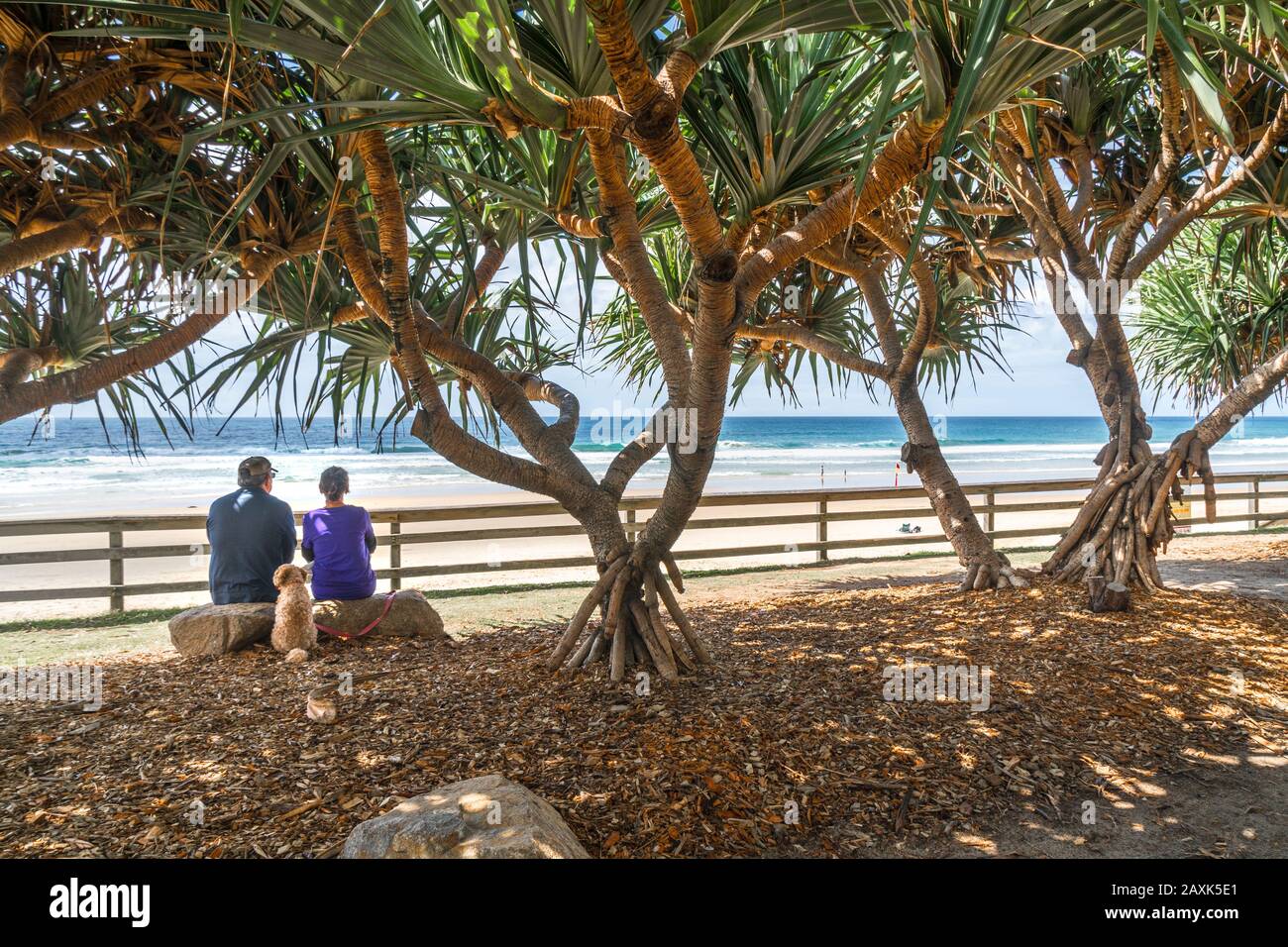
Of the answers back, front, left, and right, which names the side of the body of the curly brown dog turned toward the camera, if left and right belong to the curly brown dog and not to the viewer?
back

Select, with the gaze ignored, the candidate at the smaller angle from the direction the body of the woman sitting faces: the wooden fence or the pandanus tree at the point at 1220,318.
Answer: the wooden fence

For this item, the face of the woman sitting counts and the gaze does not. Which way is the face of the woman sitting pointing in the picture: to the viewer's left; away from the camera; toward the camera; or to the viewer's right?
away from the camera

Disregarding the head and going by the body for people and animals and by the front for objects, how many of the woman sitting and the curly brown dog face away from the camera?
2

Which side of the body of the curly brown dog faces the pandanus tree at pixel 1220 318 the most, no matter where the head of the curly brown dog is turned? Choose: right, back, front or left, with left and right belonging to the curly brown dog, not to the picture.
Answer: right

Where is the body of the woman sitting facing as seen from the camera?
away from the camera

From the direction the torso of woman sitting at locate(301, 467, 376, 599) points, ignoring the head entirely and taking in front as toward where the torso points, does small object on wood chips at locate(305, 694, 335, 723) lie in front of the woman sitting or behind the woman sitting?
behind

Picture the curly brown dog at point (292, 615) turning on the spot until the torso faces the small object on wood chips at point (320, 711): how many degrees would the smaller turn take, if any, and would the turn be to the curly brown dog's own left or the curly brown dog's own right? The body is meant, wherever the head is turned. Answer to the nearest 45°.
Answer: approximately 180°

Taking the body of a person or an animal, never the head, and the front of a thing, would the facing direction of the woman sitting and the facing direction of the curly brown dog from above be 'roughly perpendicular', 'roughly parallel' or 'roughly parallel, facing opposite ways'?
roughly parallel

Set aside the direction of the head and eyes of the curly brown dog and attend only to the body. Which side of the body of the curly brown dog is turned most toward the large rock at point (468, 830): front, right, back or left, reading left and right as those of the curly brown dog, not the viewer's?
back
